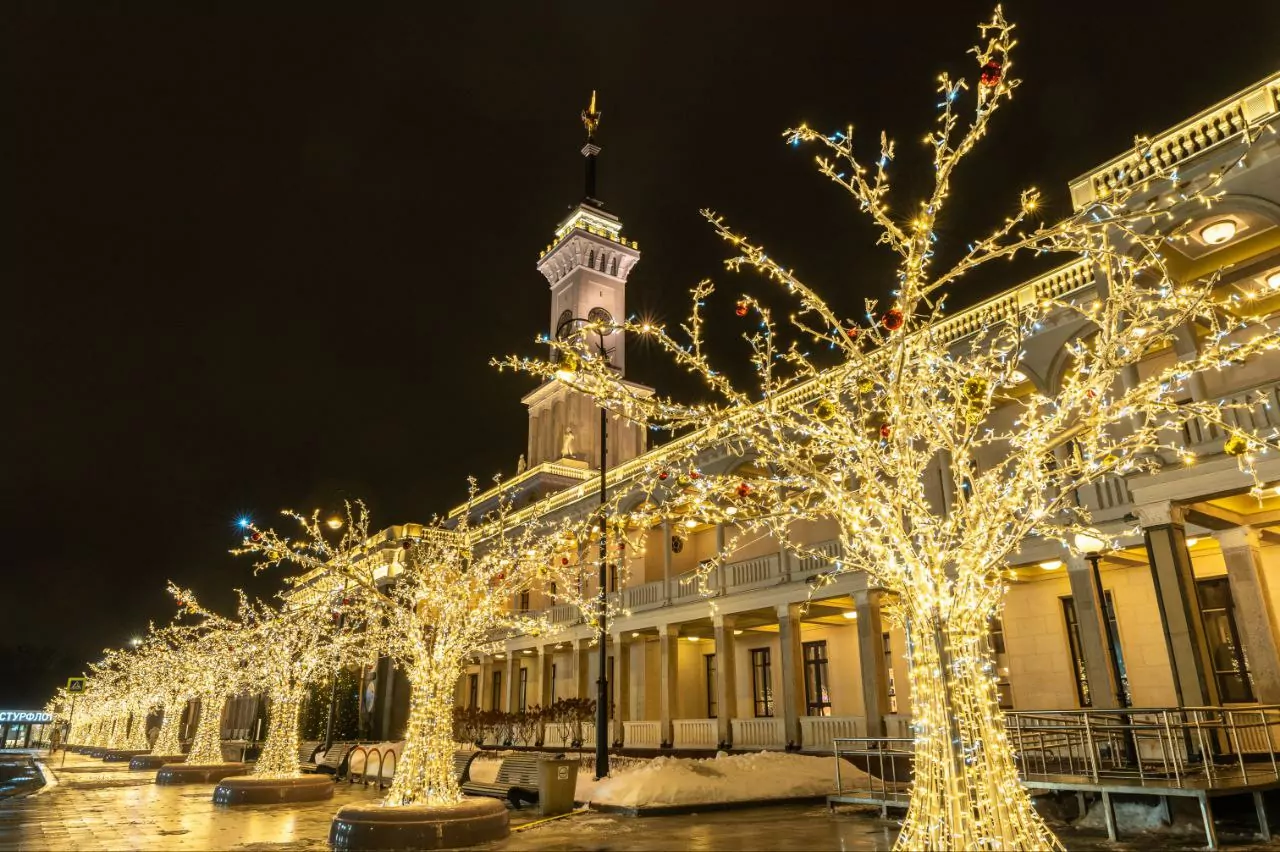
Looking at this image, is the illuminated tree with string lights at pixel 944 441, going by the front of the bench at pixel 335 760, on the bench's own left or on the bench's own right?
on the bench's own left

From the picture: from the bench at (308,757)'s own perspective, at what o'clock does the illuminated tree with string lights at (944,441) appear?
The illuminated tree with string lights is roughly at 10 o'clock from the bench.

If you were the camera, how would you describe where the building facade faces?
facing the viewer and to the left of the viewer

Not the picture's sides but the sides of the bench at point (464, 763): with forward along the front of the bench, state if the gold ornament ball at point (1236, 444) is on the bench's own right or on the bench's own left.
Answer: on the bench's own left

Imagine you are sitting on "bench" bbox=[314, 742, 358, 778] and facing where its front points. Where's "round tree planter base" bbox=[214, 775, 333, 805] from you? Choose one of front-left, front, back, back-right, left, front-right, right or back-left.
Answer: front-left

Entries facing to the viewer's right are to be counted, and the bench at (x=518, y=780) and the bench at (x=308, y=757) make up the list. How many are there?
0

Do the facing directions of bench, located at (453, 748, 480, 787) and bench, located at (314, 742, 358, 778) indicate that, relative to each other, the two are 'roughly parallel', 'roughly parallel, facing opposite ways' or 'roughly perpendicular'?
roughly parallel

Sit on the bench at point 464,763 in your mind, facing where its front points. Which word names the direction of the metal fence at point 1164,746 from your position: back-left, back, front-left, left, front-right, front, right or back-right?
left

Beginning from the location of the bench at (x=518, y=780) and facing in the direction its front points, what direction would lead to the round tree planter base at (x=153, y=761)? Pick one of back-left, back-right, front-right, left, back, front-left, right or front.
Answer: right

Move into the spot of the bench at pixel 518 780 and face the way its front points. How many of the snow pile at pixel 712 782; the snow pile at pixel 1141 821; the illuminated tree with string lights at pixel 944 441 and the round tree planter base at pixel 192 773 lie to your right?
1

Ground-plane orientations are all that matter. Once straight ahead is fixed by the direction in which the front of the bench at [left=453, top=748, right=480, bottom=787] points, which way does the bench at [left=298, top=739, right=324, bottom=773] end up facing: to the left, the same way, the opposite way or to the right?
the same way

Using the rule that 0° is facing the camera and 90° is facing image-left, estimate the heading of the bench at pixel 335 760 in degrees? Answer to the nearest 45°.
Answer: approximately 45°

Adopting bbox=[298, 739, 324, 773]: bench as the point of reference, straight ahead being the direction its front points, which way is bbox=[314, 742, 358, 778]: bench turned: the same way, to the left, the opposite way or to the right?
the same way

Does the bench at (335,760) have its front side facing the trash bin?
no

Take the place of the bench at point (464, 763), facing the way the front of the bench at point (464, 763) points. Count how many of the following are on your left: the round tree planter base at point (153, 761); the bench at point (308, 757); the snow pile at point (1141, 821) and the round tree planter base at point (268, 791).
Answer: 1

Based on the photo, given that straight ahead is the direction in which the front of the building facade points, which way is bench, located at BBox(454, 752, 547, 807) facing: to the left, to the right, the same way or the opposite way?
the same way

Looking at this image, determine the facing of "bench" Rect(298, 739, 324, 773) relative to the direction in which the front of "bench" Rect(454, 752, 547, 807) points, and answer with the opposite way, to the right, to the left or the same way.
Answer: the same way

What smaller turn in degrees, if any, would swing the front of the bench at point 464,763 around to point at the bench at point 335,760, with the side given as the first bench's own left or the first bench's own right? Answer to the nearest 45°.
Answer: approximately 90° to the first bench's own right
